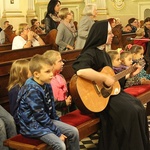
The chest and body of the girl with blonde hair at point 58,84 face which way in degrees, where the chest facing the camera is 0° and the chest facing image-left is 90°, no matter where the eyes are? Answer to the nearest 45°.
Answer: approximately 270°

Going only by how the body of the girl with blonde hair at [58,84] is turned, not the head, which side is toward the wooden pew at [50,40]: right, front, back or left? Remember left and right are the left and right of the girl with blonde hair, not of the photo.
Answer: left

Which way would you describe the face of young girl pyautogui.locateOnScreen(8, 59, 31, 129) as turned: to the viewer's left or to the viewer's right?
to the viewer's right

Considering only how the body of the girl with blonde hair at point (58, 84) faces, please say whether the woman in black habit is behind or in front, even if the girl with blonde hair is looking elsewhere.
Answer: in front

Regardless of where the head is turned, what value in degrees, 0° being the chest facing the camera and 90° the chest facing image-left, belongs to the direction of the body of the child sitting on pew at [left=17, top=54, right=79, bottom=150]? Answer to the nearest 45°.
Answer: approximately 315°

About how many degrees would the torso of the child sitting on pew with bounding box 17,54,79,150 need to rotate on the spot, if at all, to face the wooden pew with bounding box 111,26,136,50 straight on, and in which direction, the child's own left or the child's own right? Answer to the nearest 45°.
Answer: approximately 135° to the child's own left
